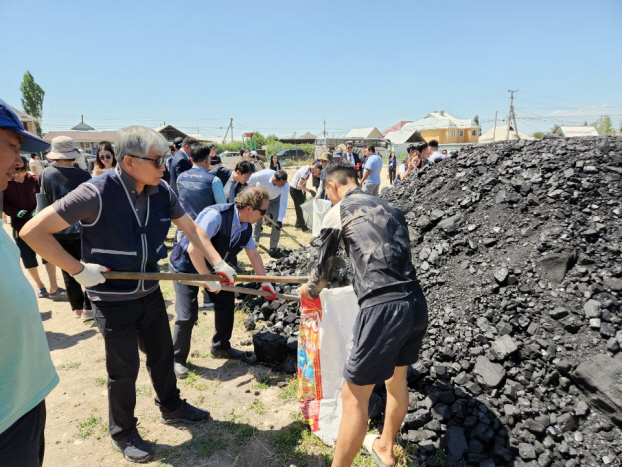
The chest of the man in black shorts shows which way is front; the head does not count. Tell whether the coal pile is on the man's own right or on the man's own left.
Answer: on the man's own right

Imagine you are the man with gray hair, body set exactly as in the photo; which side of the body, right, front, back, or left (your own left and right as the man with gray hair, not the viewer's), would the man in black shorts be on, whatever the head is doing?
front

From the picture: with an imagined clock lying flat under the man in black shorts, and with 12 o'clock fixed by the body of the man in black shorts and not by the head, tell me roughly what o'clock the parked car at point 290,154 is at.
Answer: The parked car is roughly at 1 o'clock from the man in black shorts.

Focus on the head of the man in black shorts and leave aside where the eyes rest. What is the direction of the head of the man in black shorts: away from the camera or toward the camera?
away from the camera

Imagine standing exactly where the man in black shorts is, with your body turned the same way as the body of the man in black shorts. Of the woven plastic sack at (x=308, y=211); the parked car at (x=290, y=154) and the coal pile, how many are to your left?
0

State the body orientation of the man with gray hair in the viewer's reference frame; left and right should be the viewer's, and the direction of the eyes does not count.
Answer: facing the viewer and to the right of the viewer

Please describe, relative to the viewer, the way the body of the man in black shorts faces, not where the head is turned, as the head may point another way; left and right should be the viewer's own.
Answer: facing away from the viewer and to the left of the viewer

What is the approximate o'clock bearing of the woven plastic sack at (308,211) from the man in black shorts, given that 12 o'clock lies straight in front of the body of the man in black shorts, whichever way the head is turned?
The woven plastic sack is roughly at 1 o'clock from the man in black shorts.

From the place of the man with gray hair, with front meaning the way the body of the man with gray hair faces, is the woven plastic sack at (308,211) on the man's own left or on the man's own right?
on the man's own left

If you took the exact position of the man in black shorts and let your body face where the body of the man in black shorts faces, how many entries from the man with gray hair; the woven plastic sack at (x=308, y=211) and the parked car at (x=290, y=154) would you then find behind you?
0
